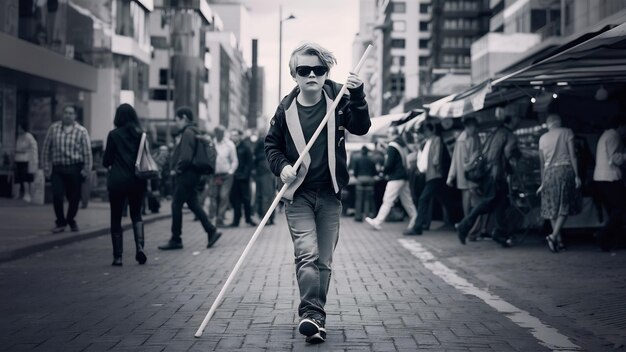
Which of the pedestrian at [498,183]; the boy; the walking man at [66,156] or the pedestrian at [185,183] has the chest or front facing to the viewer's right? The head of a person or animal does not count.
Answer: the pedestrian at [498,183]

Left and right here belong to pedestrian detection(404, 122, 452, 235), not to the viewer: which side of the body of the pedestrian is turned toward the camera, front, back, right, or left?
left

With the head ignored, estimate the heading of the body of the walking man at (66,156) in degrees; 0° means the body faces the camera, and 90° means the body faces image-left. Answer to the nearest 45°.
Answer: approximately 0°

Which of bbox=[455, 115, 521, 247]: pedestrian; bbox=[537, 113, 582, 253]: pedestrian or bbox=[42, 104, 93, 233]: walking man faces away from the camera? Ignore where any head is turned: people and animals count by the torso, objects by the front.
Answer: bbox=[537, 113, 582, 253]: pedestrian

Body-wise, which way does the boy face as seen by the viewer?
toward the camera

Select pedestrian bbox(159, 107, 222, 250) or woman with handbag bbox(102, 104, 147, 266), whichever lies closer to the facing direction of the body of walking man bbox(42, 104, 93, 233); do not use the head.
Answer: the woman with handbag

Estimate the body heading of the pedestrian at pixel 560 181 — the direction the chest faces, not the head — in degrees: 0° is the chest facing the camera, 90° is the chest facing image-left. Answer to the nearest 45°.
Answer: approximately 180°

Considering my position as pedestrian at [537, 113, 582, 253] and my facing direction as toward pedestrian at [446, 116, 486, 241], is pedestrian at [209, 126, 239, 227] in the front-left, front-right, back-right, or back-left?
front-left

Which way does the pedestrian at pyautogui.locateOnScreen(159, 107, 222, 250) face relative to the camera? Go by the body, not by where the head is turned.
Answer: to the viewer's left

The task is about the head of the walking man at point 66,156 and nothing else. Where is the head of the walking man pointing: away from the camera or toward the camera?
toward the camera

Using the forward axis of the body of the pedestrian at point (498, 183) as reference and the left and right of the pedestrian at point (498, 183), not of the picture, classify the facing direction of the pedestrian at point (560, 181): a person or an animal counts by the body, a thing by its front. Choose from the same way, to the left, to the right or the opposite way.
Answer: to the left

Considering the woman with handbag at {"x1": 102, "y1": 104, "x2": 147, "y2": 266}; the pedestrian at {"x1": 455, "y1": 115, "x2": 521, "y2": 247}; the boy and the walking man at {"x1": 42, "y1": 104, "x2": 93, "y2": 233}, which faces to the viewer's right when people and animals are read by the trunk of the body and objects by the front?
the pedestrian
